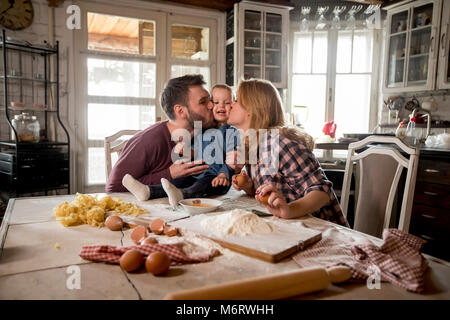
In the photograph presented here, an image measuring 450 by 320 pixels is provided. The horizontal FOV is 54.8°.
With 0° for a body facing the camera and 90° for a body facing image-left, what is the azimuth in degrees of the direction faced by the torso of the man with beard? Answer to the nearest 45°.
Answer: approximately 270°

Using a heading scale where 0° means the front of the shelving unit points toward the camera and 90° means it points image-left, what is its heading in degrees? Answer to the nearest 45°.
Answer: approximately 315°

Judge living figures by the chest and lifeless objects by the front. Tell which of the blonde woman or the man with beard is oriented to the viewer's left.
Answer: the blonde woman

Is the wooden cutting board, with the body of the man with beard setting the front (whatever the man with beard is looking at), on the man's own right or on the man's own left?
on the man's own right

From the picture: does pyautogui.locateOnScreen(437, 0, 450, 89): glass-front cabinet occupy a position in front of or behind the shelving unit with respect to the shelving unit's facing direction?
in front

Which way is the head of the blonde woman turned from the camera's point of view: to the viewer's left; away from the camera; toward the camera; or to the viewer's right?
to the viewer's left

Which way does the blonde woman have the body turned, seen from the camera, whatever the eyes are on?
to the viewer's left

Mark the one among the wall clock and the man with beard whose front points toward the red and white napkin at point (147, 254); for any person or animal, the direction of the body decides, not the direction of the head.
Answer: the wall clock

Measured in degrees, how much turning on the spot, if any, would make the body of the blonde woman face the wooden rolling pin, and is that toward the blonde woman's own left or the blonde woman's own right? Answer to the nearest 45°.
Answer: approximately 90° to the blonde woman's own left

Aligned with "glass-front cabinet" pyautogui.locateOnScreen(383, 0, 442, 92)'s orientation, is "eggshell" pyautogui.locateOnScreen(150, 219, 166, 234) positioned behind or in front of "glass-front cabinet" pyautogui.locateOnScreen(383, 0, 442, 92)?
in front

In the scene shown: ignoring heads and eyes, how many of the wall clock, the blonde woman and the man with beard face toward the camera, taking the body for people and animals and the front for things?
1

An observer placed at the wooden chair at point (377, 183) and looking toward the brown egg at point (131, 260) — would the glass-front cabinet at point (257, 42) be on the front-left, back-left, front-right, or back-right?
back-right

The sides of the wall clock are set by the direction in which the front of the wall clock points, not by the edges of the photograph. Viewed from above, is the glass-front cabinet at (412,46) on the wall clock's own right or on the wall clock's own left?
on the wall clock's own left
